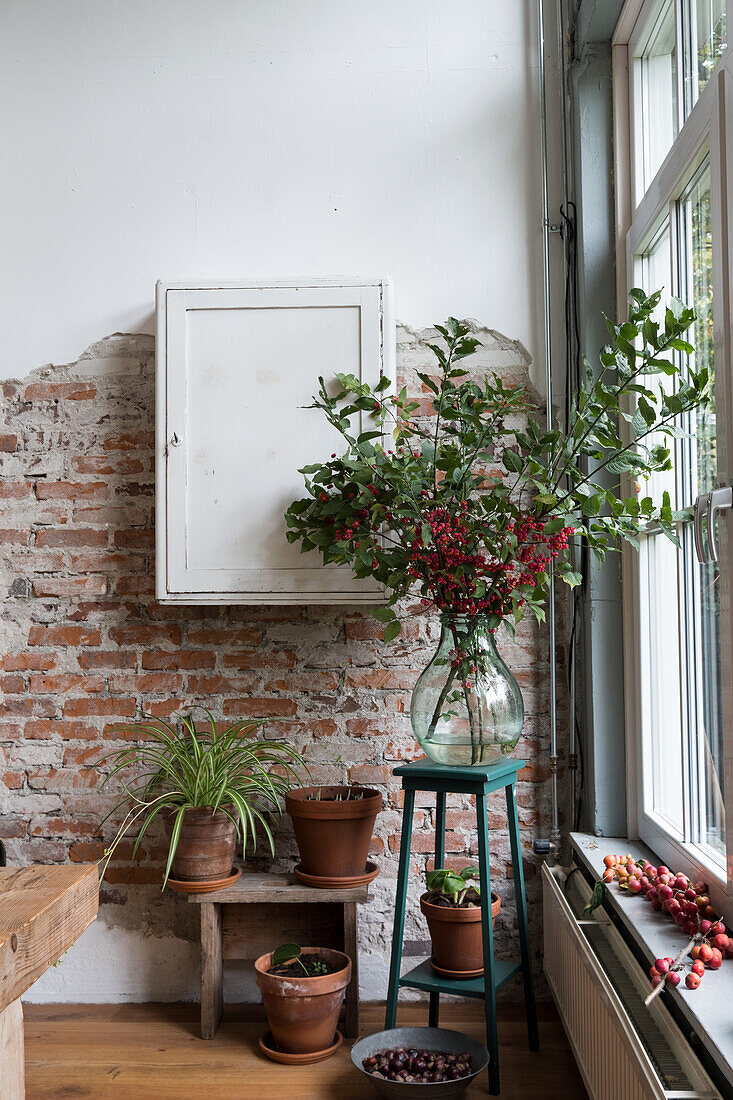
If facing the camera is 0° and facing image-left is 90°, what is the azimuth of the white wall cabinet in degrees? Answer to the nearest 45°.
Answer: approximately 0°

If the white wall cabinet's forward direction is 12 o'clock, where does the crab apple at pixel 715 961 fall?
The crab apple is roughly at 11 o'clock from the white wall cabinet.
